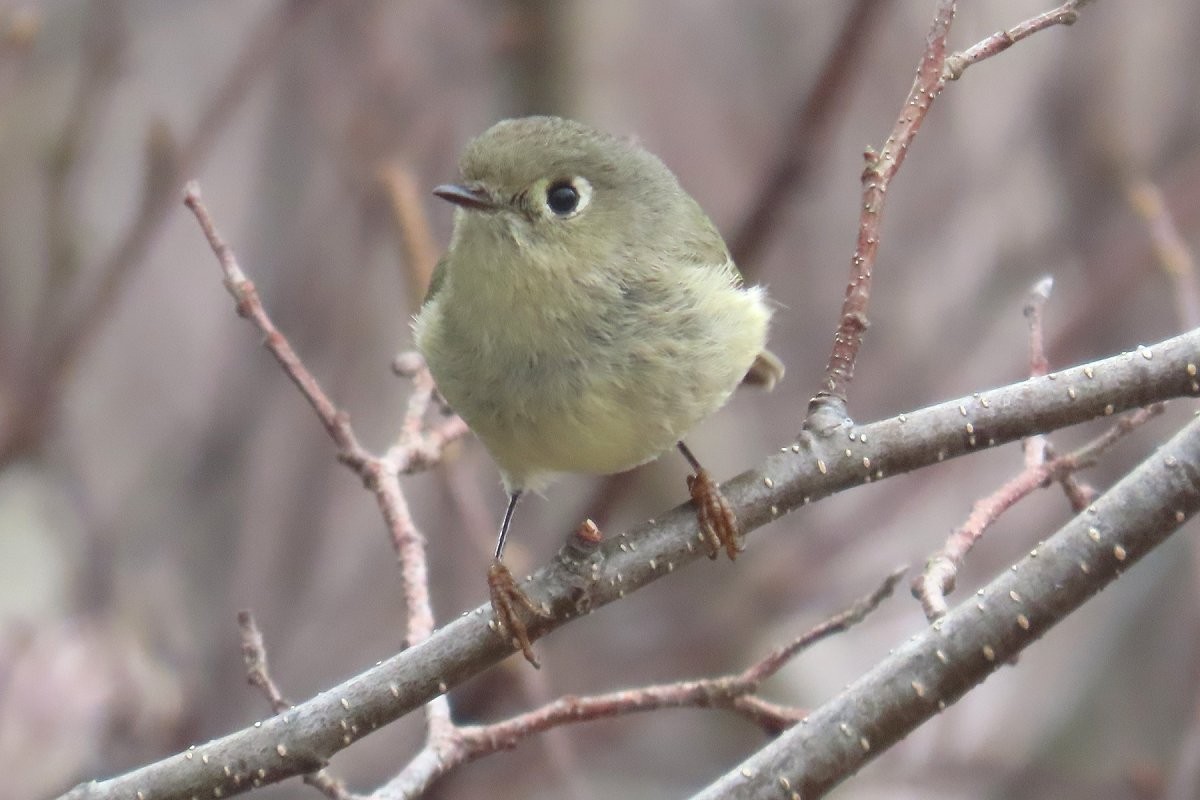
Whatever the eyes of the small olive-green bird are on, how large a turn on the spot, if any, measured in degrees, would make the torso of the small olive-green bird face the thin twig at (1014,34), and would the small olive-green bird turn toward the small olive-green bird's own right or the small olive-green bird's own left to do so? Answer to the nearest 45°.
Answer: approximately 90° to the small olive-green bird's own left

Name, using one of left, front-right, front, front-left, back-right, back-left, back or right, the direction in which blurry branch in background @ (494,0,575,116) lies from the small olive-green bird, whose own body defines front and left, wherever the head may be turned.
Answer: back-right

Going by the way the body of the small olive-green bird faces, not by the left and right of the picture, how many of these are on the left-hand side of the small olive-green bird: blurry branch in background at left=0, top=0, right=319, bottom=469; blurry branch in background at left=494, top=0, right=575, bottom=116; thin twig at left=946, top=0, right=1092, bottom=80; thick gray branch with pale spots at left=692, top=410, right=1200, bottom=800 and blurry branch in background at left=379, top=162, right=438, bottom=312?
2

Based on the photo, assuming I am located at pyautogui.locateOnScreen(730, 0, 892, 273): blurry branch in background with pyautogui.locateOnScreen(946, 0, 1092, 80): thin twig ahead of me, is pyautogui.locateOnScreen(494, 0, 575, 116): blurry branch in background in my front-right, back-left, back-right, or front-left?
back-right

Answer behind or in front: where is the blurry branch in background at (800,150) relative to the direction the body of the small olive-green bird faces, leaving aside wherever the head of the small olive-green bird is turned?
behind

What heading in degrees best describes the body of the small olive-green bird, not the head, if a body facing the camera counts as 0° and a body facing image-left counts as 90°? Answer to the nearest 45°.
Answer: approximately 45°
